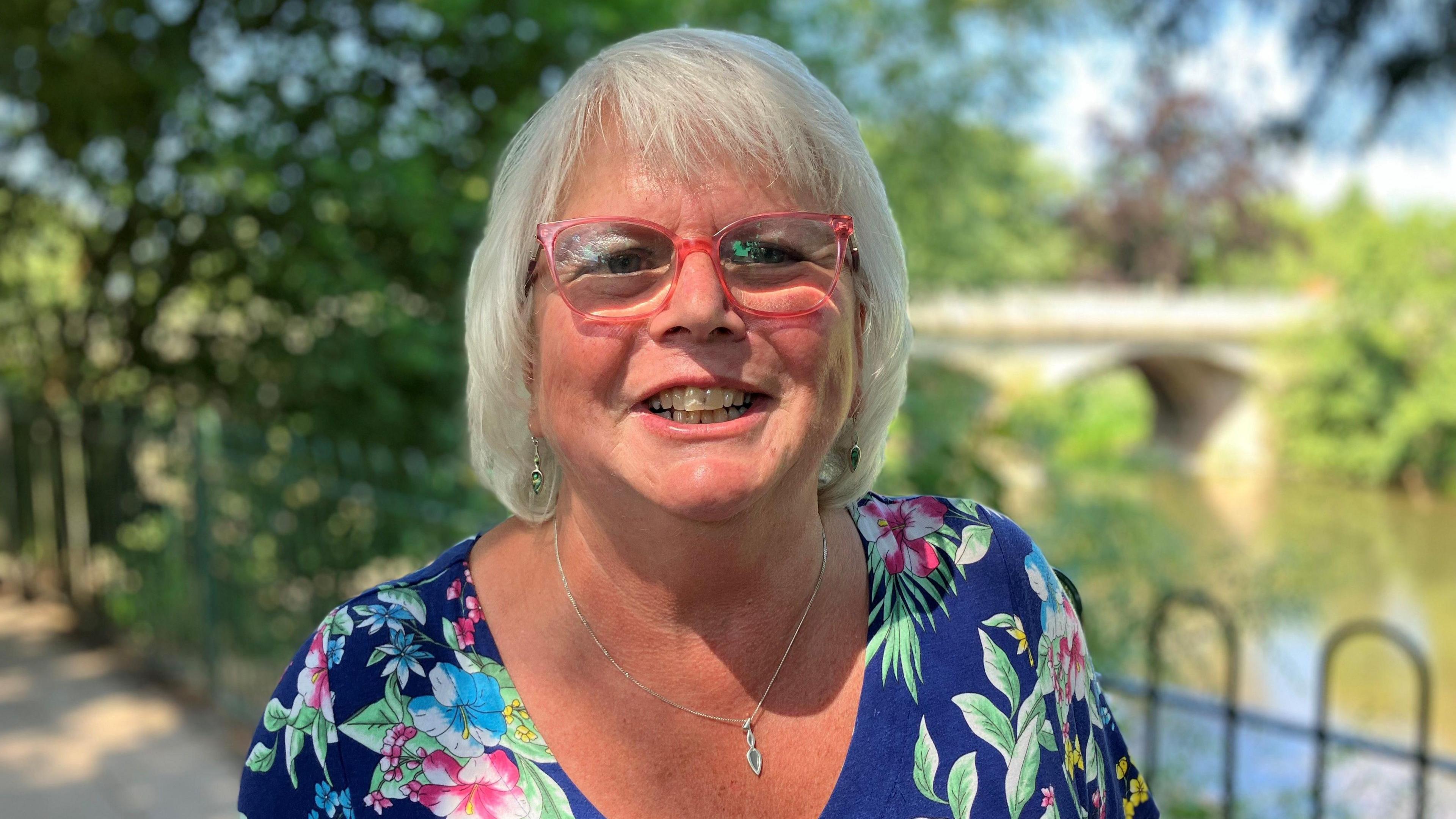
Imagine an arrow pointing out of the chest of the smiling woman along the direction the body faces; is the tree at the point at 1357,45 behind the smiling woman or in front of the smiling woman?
behind

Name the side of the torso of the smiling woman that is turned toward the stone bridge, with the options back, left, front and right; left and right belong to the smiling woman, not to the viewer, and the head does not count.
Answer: back

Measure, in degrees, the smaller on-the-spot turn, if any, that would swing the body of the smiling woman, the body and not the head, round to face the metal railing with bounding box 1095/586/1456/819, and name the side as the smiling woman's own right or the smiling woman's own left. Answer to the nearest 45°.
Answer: approximately 135° to the smiling woman's own left

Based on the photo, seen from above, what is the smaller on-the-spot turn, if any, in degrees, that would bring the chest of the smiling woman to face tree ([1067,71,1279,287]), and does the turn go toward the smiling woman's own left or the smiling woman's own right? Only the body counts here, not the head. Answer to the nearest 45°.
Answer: approximately 180°

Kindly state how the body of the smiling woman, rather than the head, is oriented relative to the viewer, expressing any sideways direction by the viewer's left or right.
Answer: facing the viewer
